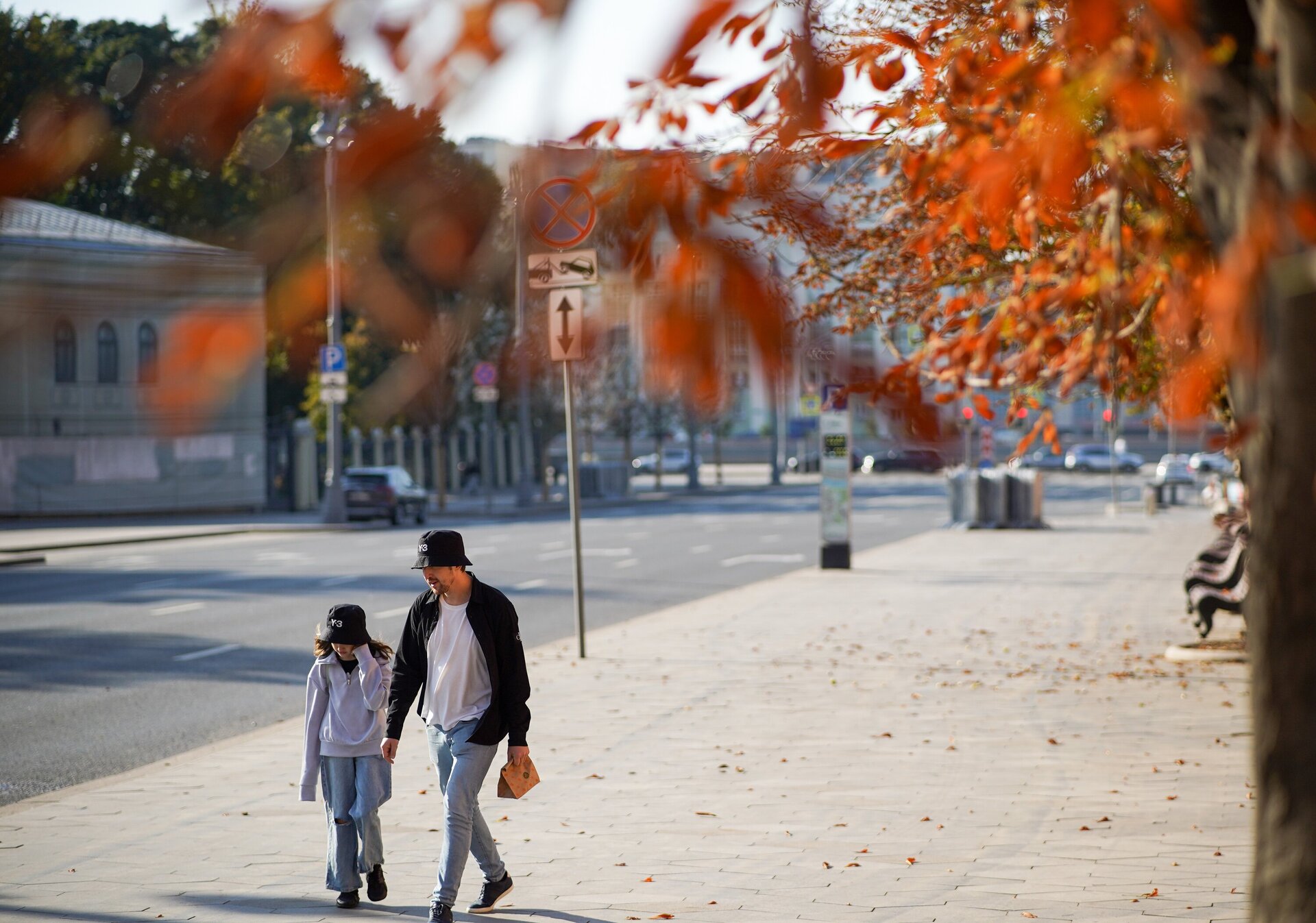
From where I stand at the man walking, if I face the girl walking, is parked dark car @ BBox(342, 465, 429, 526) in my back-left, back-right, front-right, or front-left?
front-right

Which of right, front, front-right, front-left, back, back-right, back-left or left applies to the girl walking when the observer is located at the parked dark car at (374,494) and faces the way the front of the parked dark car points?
back-right

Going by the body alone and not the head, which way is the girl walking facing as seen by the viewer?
toward the camera

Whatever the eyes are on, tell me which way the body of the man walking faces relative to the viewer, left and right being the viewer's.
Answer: facing the viewer and to the left of the viewer

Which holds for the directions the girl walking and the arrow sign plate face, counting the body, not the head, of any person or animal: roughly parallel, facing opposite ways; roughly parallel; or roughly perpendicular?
roughly parallel

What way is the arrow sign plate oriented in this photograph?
toward the camera
